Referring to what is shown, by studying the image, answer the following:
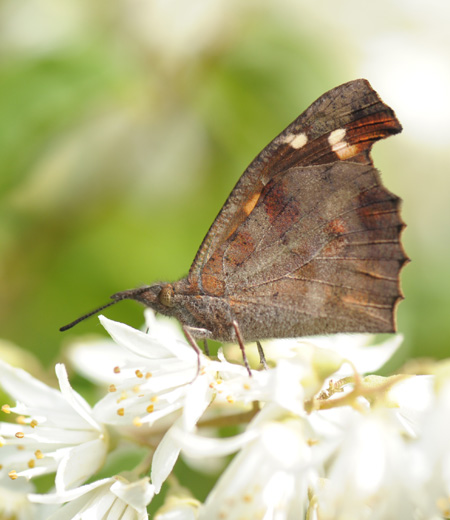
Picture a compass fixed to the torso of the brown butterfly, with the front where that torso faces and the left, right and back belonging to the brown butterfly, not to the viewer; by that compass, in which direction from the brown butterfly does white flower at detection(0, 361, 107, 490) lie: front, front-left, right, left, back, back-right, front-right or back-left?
front

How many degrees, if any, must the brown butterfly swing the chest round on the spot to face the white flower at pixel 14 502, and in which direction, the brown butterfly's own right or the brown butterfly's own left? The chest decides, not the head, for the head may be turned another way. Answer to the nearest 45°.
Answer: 0° — it already faces it

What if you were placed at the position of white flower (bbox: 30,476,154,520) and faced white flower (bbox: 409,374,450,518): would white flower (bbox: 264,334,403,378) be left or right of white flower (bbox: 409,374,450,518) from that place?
left

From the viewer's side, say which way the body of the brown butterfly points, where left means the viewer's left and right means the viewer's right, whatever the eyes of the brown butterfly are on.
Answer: facing to the left of the viewer

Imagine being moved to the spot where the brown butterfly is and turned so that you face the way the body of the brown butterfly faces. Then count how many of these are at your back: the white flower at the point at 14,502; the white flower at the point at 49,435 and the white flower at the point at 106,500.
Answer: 0

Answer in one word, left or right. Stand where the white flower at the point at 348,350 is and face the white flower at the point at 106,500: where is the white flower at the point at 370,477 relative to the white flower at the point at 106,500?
left
